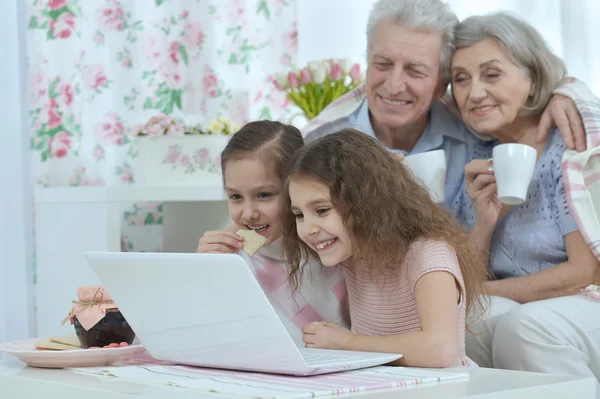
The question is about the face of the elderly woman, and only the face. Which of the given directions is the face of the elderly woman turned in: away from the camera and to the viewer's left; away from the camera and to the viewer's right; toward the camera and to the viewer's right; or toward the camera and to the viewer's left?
toward the camera and to the viewer's left

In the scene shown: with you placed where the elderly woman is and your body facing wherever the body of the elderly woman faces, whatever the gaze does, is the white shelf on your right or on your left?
on your right

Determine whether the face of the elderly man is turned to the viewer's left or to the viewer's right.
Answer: to the viewer's left

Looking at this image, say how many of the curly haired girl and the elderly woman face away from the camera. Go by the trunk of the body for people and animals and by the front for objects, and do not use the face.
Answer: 0

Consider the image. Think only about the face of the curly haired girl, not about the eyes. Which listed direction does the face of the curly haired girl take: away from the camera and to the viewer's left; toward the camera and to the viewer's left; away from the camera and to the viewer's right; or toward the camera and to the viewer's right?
toward the camera and to the viewer's left

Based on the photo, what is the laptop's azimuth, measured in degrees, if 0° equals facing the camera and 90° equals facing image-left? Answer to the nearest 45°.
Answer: approximately 225°

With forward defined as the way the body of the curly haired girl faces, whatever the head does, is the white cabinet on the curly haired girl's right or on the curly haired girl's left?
on the curly haired girl's right

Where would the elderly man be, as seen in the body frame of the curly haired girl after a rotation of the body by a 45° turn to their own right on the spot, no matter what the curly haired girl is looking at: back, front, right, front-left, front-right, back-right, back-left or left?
right

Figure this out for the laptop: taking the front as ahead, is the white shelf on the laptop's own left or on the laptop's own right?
on the laptop's own left

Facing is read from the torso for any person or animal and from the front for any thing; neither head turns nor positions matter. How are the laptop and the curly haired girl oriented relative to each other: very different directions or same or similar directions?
very different directions

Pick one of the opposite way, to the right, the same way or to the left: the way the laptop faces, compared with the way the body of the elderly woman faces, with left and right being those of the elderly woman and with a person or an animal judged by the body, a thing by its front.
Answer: the opposite way

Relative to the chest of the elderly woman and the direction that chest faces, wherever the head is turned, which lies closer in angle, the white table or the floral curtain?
the white table

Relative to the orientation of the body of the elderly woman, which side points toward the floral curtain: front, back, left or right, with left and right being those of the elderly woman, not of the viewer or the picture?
right
